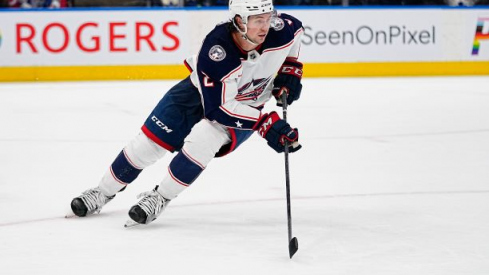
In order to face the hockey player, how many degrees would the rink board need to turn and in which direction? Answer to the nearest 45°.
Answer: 0° — it already faces them

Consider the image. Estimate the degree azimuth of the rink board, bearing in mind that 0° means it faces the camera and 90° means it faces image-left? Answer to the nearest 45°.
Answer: approximately 0°
